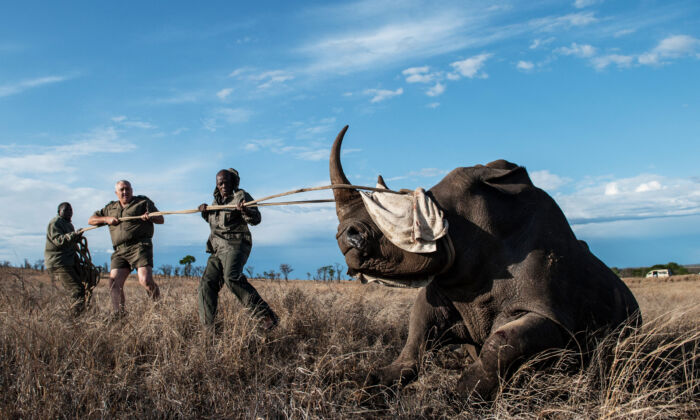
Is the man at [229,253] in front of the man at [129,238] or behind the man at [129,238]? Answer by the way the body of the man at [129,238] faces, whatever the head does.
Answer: in front

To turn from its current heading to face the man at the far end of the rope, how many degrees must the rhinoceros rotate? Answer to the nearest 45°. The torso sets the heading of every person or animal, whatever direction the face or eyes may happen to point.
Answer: approximately 90° to its right

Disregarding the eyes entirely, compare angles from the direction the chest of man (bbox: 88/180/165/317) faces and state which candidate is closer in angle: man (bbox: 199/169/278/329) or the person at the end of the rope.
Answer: the man

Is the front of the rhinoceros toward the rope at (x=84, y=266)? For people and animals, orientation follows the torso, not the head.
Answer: no

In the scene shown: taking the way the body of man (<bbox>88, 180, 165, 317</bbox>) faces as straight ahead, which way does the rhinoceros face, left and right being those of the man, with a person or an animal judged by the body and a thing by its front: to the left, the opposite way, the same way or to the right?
to the right

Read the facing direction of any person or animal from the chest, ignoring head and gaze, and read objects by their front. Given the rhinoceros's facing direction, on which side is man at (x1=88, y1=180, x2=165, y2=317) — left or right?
on its right

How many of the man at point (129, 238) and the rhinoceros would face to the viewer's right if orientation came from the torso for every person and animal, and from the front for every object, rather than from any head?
0

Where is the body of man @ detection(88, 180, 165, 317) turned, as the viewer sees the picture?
toward the camera

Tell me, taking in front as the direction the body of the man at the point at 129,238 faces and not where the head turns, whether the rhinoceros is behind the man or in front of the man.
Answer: in front

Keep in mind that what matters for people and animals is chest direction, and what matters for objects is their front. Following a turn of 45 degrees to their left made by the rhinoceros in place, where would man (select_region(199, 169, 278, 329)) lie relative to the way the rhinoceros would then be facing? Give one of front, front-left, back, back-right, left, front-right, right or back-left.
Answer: back-right

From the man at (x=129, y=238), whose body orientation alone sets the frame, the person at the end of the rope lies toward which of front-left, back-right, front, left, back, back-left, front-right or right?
back-right
